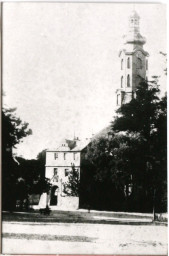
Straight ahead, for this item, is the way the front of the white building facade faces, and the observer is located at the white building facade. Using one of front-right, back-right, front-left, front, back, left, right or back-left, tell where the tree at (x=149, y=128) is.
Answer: left

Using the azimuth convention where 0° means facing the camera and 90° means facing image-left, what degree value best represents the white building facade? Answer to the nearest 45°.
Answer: approximately 0°
